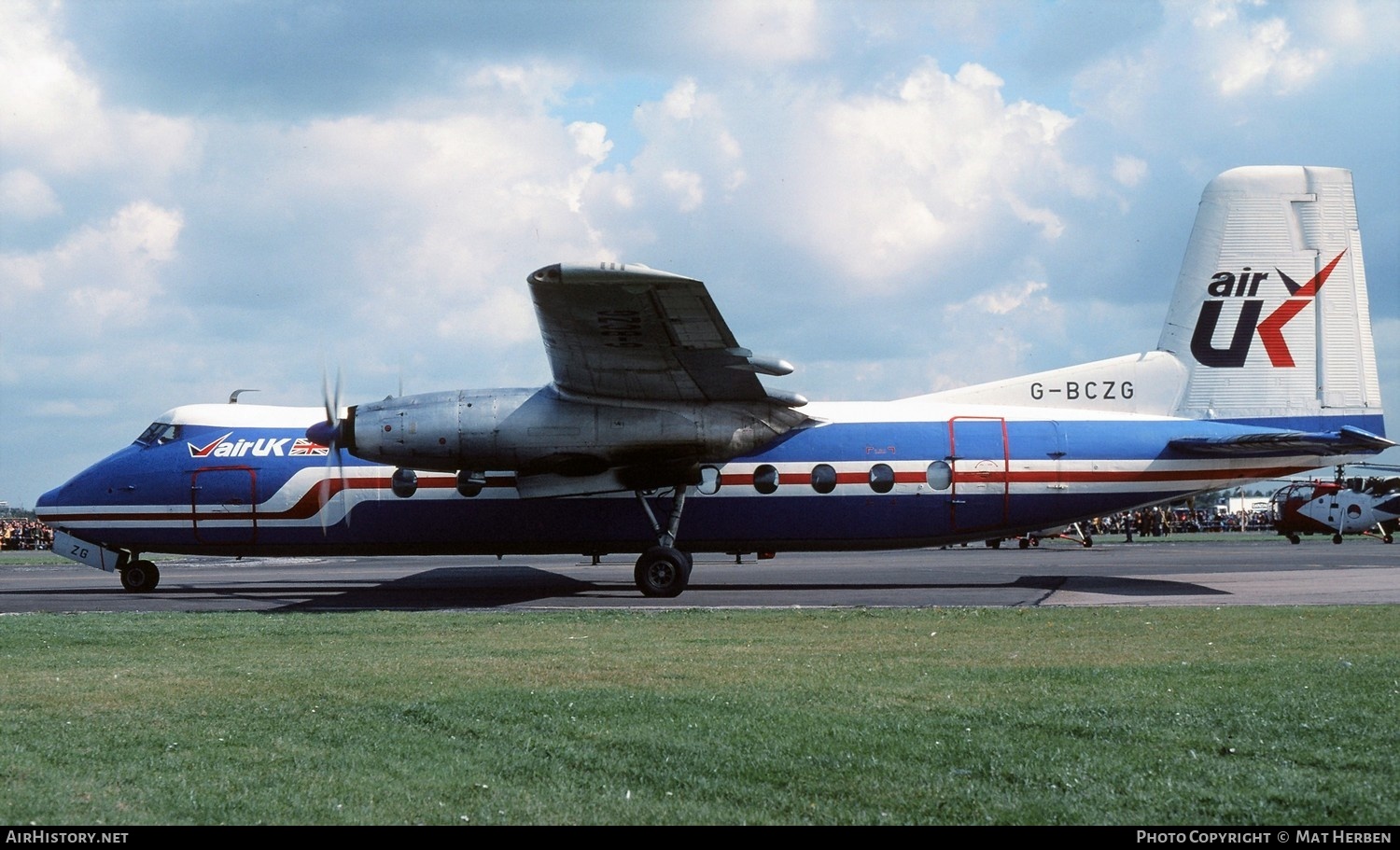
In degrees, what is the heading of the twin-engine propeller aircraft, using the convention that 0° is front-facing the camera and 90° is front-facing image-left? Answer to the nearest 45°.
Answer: approximately 90°

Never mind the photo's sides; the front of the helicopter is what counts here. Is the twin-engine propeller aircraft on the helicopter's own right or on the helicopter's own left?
on the helicopter's own left

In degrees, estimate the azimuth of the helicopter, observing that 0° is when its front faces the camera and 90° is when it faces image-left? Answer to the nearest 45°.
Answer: approximately 90°

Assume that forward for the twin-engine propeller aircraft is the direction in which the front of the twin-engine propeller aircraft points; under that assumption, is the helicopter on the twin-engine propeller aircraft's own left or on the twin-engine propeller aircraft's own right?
on the twin-engine propeller aircraft's own right

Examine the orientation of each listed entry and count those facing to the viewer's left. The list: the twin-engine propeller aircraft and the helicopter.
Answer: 2
